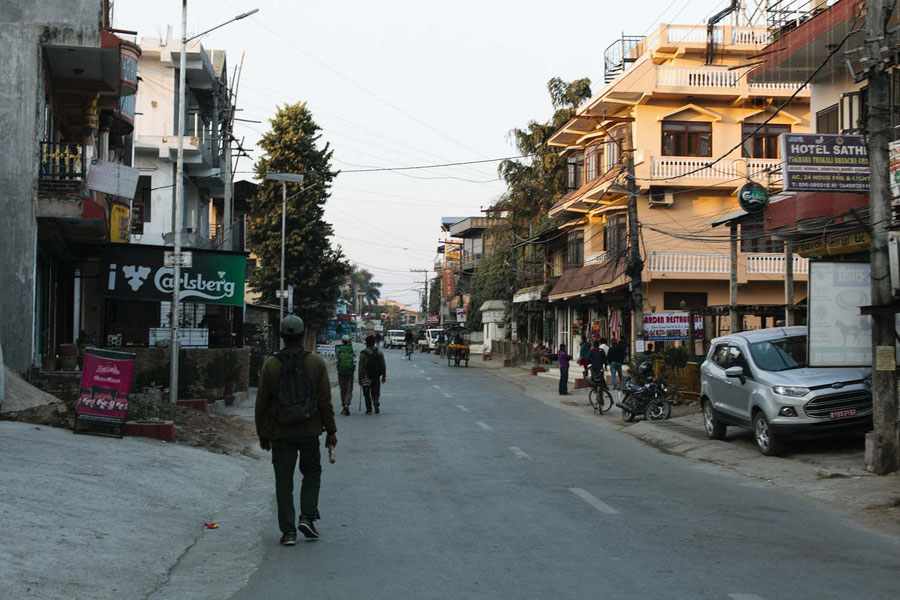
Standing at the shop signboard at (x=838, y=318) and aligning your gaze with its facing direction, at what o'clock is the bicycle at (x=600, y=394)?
The bicycle is roughly at 5 o'clock from the shop signboard.

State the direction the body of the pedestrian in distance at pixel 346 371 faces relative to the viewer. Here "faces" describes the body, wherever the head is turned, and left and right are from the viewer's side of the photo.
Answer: facing away from the viewer

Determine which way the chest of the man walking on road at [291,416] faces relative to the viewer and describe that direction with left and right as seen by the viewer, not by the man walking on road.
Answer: facing away from the viewer

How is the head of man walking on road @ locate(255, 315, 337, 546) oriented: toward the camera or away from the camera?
away from the camera

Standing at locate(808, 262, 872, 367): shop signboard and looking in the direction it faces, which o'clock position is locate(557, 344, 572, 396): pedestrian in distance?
The pedestrian in distance is roughly at 5 o'clock from the shop signboard.
